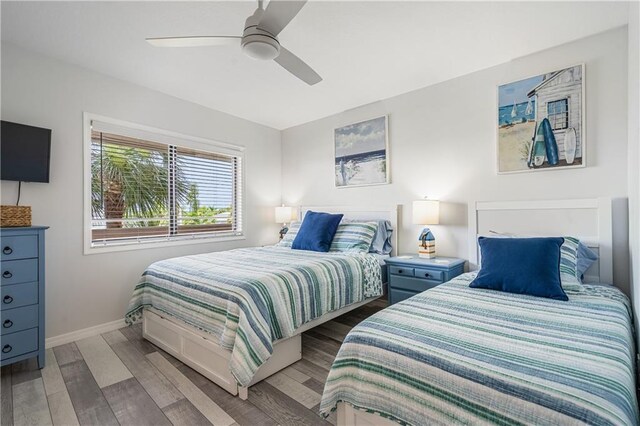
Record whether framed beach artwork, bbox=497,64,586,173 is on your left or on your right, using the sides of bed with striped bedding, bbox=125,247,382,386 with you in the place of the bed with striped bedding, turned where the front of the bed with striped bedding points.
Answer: on your left

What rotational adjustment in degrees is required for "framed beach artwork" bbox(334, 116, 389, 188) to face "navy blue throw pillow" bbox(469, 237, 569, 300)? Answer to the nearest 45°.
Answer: approximately 90° to its left

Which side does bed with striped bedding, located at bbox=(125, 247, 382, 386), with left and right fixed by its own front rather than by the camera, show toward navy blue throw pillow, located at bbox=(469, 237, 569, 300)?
left

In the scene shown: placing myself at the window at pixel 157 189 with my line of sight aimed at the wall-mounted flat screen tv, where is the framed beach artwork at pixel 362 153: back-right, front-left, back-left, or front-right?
back-left

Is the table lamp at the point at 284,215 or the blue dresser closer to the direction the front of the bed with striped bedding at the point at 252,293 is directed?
the blue dresser

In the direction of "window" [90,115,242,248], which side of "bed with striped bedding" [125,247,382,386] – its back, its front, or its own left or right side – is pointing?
right

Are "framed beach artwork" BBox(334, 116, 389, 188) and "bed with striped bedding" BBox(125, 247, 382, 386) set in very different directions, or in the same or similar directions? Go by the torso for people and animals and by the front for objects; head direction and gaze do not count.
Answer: same or similar directions

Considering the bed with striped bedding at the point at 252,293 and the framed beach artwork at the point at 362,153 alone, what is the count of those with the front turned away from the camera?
0

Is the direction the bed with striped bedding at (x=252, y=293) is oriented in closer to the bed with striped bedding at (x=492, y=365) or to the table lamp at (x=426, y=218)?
the bed with striped bedding

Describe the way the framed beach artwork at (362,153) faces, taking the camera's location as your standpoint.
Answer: facing the viewer and to the left of the viewer

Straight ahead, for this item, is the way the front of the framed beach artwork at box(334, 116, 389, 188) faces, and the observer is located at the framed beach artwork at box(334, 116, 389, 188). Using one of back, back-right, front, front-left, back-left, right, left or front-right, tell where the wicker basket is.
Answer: front

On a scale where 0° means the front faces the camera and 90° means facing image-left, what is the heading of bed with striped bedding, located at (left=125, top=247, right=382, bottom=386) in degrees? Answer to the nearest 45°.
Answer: approximately 45°

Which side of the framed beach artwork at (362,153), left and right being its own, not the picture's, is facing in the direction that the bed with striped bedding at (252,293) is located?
front

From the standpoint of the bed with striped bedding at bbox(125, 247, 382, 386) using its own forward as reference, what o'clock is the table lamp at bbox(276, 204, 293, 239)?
The table lamp is roughly at 5 o'clock from the bed with striped bedding.

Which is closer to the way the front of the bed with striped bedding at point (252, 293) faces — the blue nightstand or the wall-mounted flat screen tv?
the wall-mounted flat screen tv
